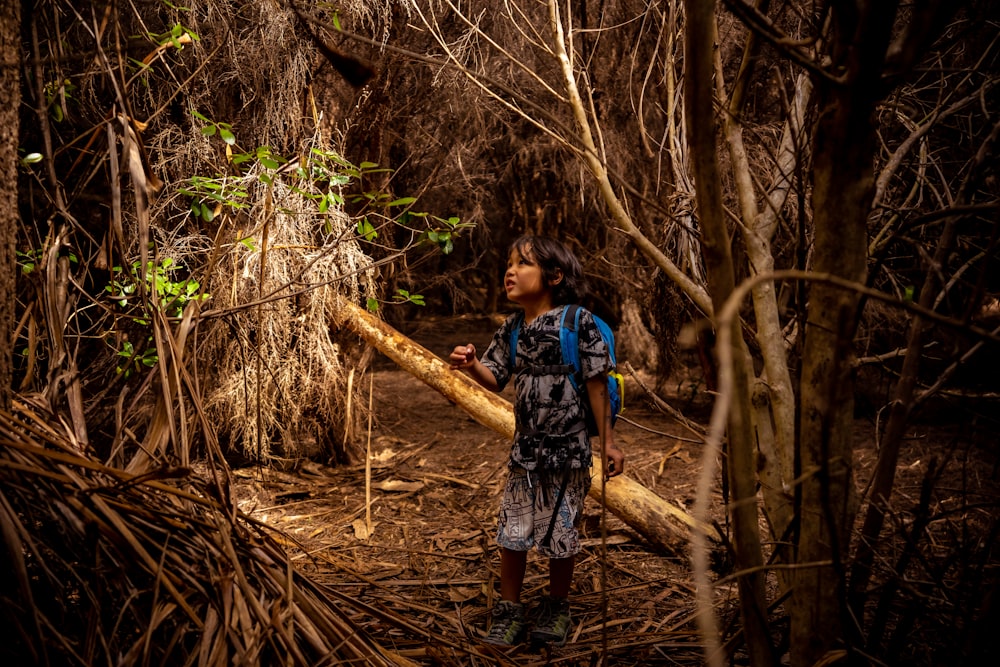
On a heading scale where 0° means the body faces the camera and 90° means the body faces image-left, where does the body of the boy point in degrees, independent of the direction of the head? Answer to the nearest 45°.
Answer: approximately 45°

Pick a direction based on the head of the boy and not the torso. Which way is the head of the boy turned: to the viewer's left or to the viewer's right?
to the viewer's left

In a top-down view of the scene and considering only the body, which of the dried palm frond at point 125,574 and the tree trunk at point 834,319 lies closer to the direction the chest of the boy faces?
the dried palm frond

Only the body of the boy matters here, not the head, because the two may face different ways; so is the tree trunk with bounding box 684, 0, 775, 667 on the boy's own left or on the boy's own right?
on the boy's own left

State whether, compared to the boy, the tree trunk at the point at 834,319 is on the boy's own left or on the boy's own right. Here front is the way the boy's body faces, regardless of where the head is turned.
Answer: on the boy's own left
